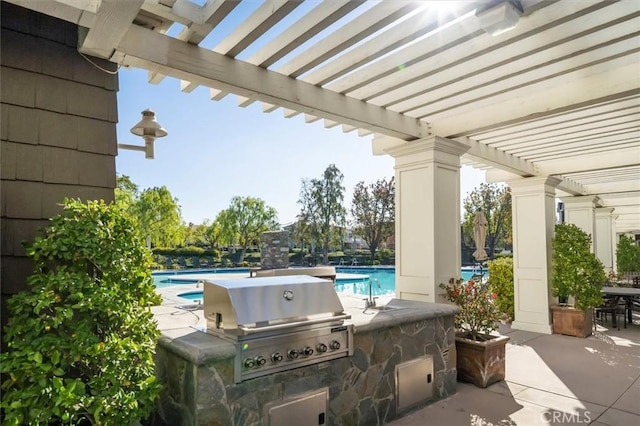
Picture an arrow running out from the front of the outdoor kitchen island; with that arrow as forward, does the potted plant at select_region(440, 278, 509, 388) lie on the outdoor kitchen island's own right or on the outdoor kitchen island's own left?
on the outdoor kitchen island's own left

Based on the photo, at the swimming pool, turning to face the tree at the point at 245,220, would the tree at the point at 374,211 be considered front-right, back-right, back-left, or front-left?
front-right

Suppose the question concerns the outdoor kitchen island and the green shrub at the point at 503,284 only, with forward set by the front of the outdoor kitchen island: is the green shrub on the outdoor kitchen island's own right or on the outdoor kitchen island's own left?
on the outdoor kitchen island's own left

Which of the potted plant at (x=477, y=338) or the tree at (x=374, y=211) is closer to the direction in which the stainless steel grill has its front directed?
the potted plant

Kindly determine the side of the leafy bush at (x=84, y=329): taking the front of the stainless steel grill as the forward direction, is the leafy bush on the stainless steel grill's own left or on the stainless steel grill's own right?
on the stainless steel grill's own right

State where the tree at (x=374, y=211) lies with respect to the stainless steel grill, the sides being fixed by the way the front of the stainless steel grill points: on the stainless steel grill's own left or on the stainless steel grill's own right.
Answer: on the stainless steel grill's own left

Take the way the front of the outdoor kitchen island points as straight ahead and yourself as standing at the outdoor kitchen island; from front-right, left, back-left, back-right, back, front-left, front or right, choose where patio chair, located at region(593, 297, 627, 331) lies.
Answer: left

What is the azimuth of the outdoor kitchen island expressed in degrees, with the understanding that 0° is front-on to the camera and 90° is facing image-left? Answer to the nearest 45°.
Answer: approximately 315°

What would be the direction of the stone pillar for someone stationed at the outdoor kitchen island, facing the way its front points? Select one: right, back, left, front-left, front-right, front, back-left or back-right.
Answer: back-left
